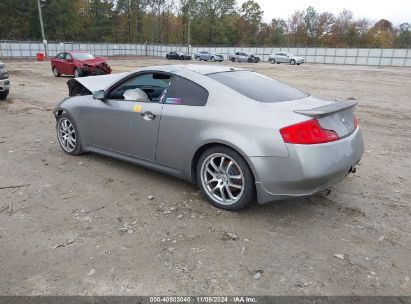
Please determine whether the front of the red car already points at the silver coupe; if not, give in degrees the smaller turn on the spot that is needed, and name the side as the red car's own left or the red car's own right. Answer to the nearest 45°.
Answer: approximately 45° to the red car's own right

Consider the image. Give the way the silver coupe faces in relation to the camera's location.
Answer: facing away from the viewer and to the left of the viewer

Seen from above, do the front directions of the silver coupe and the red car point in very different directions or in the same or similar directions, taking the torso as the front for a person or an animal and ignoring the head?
very different directions

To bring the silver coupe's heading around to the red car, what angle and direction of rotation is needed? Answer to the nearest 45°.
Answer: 0° — it already faces it

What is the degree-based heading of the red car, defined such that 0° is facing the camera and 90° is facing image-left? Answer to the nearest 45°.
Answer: approximately 315°
